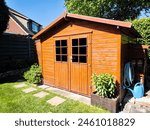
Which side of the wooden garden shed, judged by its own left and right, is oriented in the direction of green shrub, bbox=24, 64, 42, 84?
right

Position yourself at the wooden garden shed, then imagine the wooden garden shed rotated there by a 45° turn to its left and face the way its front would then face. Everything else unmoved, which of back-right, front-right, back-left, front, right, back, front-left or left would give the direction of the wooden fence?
back-right

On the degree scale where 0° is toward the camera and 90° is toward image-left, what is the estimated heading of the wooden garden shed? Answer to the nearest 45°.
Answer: approximately 45°
